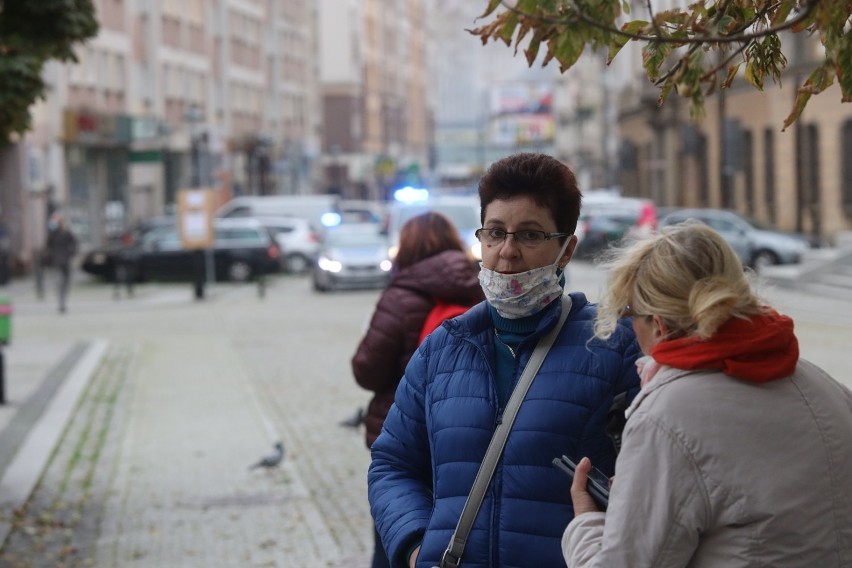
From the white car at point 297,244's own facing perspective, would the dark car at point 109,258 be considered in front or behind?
in front

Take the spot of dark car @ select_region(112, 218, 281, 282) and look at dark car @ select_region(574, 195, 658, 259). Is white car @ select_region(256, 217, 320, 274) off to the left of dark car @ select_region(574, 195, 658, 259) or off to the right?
left

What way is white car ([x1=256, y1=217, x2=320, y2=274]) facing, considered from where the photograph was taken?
facing to the left of the viewer

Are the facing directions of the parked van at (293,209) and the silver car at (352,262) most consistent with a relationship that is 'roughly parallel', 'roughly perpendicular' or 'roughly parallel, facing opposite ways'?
roughly perpendicular

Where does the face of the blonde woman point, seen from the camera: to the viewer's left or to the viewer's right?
to the viewer's left

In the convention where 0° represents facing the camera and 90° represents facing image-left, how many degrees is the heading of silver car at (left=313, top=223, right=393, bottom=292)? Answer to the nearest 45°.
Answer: approximately 0°

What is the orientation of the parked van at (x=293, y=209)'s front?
to the viewer's left

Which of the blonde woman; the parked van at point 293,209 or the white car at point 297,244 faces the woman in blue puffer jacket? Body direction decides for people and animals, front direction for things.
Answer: the blonde woman

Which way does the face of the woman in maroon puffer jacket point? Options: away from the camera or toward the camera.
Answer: away from the camera

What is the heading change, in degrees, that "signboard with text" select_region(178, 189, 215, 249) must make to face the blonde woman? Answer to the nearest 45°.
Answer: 0° — it already faces them

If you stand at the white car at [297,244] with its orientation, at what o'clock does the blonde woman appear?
The blonde woman is roughly at 9 o'clock from the white car.
